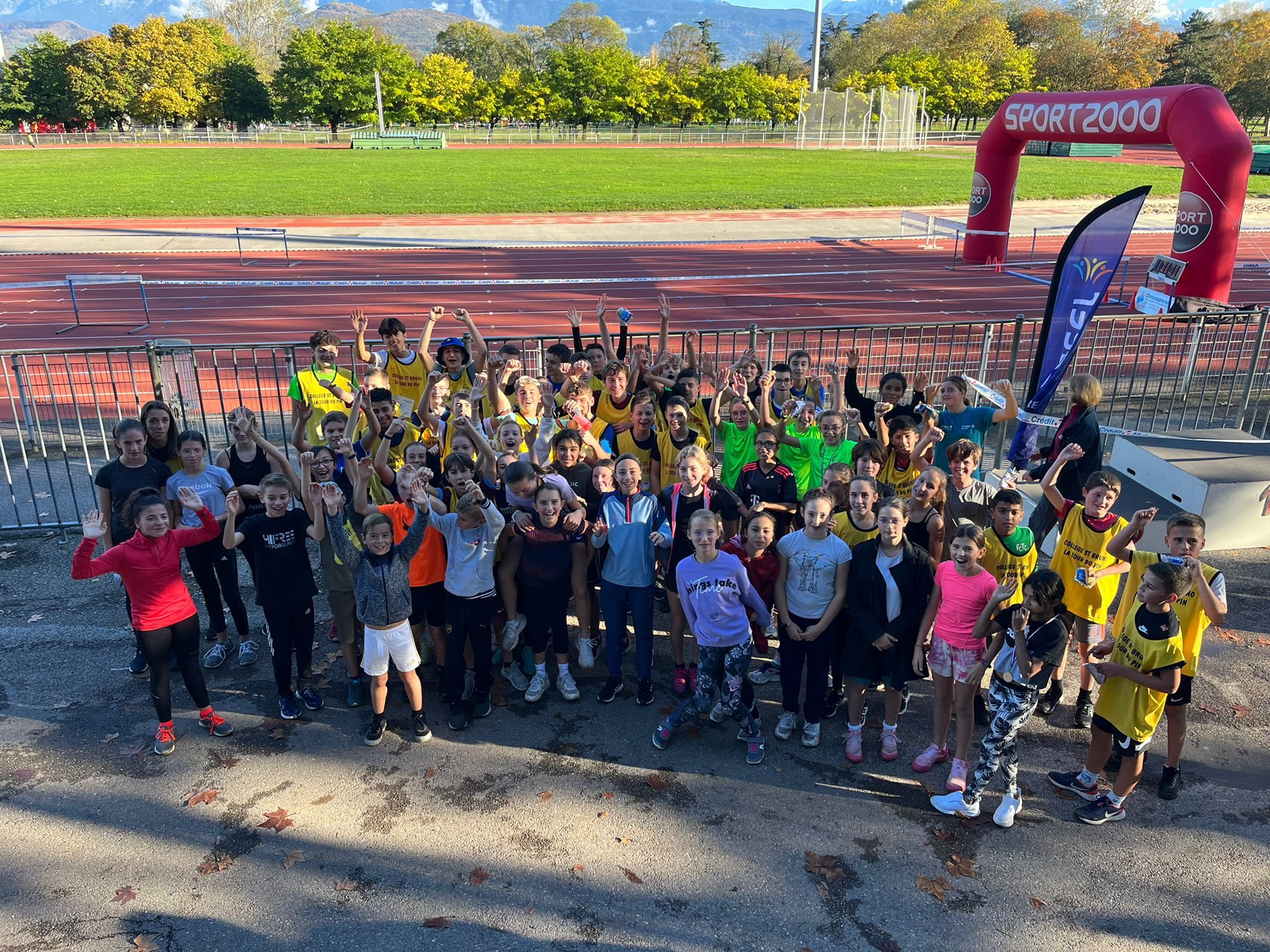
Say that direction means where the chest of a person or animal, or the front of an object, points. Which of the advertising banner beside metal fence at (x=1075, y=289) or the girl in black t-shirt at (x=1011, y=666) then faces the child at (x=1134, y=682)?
the advertising banner beside metal fence

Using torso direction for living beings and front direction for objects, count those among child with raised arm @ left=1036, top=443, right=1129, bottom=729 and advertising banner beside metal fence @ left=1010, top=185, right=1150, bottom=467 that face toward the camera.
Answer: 2

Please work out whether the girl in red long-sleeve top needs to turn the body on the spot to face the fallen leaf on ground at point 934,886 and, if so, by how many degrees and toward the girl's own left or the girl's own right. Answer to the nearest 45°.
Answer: approximately 45° to the girl's own left

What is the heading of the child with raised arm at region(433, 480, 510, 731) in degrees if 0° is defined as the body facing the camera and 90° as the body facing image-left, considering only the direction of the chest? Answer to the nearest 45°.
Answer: approximately 0°

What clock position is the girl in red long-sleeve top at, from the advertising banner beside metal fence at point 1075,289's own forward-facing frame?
The girl in red long-sleeve top is roughly at 1 o'clock from the advertising banner beside metal fence.

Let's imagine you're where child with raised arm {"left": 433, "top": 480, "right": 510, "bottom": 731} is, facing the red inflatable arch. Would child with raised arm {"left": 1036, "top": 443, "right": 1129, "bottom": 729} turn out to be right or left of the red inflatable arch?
right

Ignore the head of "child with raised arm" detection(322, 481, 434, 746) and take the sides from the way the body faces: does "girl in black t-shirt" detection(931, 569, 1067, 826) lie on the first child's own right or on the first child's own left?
on the first child's own left

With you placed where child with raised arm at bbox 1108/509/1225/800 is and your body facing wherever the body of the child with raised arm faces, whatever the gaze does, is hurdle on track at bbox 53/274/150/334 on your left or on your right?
on your right

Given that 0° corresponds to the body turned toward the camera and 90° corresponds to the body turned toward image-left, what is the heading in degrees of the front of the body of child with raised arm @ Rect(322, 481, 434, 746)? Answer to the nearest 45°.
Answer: approximately 0°
